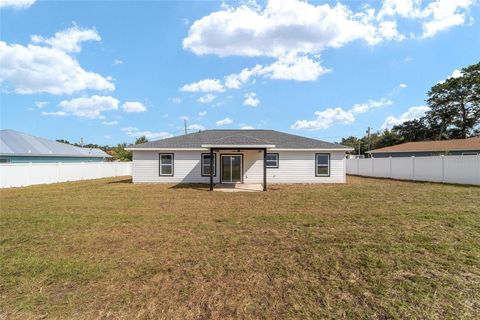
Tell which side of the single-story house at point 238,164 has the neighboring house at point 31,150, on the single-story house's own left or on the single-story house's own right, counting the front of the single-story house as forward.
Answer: on the single-story house's own left

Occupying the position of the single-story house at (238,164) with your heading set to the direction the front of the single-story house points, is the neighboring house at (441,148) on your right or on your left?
on your right

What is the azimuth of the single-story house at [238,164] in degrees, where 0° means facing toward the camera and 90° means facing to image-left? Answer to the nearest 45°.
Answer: approximately 180°

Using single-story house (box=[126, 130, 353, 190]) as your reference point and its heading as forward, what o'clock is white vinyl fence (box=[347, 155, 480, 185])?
The white vinyl fence is roughly at 3 o'clock from the single-story house.

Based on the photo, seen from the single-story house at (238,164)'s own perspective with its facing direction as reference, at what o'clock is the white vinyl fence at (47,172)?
The white vinyl fence is roughly at 9 o'clock from the single-story house.

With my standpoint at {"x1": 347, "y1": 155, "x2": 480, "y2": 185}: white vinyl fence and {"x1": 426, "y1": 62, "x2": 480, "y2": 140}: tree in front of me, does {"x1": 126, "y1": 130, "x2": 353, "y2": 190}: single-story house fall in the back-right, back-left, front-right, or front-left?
back-left

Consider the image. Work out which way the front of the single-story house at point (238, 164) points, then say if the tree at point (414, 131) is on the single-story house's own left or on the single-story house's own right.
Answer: on the single-story house's own right

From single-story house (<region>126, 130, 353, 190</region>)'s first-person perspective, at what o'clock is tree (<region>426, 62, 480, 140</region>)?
The tree is roughly at 2 o'clock from the single-story house.
